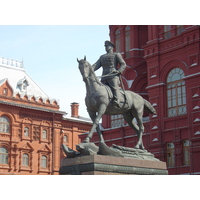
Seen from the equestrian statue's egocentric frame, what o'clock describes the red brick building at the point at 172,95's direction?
The red brick building is roughly at 5 o'clock from the equestrian statue.

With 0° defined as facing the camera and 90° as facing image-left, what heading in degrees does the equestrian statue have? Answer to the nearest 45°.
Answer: approximately 45°
